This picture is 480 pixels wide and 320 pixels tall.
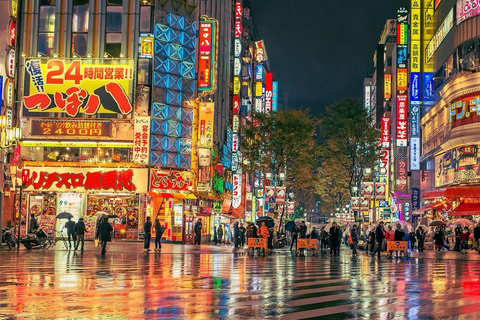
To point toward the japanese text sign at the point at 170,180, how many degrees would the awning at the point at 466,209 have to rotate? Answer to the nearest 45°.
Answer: approximately 45° to its right

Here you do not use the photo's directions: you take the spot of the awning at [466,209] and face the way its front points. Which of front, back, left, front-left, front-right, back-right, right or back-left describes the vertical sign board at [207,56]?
front-right

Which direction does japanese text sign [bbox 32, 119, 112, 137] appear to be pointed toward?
toward the camera

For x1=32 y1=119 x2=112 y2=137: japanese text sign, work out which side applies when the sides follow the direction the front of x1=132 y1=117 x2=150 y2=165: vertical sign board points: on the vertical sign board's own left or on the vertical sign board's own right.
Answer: on the vertical sign board's own right

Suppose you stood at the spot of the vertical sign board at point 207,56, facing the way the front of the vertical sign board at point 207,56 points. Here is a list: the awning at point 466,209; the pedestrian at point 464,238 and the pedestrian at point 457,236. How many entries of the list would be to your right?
0

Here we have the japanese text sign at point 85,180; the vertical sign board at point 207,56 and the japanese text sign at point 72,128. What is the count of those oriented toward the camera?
3

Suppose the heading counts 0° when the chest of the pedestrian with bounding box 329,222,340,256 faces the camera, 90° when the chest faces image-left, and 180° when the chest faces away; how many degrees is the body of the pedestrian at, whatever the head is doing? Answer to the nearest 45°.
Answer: approximately 0°

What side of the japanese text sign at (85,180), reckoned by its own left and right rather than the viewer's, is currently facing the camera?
front

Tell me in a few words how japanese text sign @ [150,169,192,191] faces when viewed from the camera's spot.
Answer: facing the viewer

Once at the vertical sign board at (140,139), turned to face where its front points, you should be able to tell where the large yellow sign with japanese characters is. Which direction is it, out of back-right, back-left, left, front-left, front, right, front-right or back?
right

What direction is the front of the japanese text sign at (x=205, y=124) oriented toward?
toward the camera

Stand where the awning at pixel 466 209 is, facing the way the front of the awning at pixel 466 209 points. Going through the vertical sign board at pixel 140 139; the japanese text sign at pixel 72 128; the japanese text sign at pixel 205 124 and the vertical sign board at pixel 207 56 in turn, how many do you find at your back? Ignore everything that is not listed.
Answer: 0
